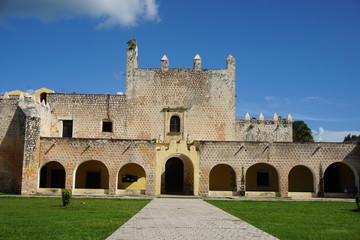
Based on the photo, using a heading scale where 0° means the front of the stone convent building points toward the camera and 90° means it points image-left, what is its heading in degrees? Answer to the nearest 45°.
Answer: approximately 0°

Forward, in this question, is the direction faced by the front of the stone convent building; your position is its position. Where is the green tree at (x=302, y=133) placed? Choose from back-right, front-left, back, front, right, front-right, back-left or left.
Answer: back-left
